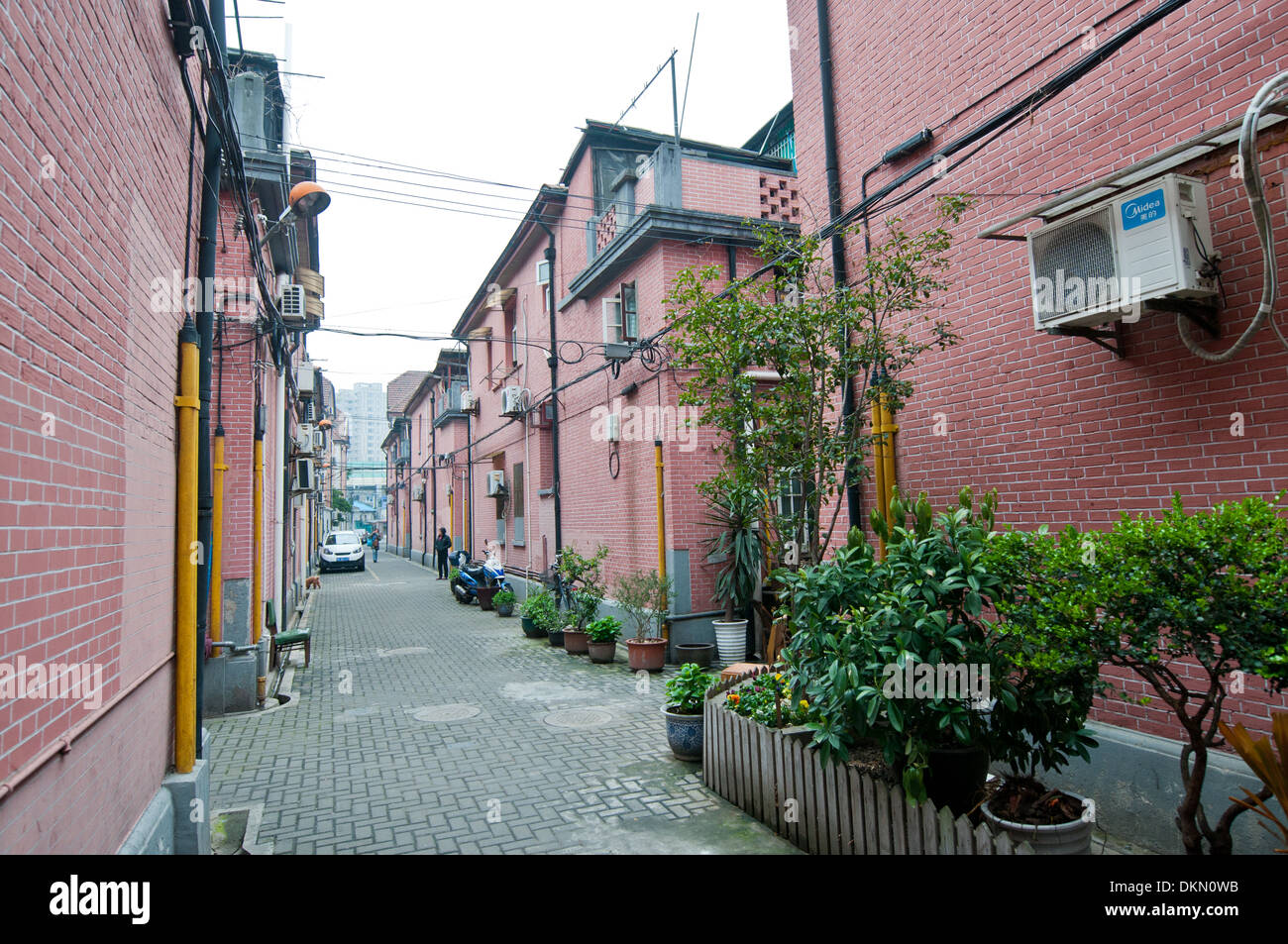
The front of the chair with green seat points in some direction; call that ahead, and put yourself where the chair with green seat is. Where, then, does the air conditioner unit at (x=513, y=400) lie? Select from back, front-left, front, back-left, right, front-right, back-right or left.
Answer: front-left

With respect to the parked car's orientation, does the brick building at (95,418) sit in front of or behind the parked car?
in front

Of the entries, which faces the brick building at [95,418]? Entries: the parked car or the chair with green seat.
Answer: the parked car

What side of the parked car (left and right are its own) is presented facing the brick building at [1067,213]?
front

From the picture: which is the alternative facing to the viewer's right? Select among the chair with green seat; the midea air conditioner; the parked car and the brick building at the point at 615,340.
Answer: the chair with green seat

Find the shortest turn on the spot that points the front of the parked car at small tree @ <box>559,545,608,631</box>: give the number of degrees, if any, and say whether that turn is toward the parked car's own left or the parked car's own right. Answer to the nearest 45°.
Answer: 0° — it already faces it

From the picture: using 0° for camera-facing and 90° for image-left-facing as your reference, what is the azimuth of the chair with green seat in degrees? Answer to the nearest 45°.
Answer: approximately 270°

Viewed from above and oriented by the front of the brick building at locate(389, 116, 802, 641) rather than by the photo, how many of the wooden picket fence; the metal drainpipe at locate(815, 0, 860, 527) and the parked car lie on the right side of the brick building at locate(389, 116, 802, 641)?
1

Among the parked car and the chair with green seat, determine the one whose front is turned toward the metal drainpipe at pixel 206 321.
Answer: the parked car

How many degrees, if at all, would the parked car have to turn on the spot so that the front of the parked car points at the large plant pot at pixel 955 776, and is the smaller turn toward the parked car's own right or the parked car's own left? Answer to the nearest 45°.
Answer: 0° — it already faces it

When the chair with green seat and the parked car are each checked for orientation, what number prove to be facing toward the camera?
1

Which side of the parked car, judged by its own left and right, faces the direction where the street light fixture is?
front

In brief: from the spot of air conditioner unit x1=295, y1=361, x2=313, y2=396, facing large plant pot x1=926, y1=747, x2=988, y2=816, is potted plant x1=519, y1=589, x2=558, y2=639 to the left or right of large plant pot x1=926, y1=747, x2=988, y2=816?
left
